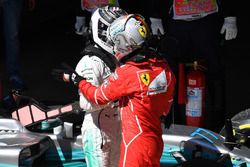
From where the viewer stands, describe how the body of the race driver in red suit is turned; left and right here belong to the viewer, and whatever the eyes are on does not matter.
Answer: facing away from the viewer and to the left of the viewer

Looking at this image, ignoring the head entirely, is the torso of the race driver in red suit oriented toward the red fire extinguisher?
no

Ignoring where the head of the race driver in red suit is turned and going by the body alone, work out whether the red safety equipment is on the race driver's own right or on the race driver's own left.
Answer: on the race driver's own right
